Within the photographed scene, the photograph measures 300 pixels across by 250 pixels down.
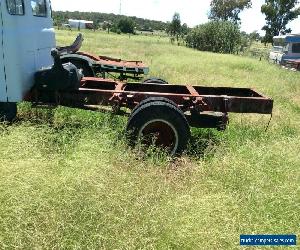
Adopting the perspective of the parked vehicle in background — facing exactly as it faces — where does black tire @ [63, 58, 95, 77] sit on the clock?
The black tire is roughly at 11 o'clock from the parked vehicle in background.

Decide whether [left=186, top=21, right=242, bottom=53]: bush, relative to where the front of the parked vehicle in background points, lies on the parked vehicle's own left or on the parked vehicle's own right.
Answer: on the parked vehicle's own right

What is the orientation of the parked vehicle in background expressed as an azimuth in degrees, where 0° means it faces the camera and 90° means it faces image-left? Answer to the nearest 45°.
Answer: approximately 45°

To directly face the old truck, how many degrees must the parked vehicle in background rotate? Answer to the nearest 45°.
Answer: approximately 45° to its left
